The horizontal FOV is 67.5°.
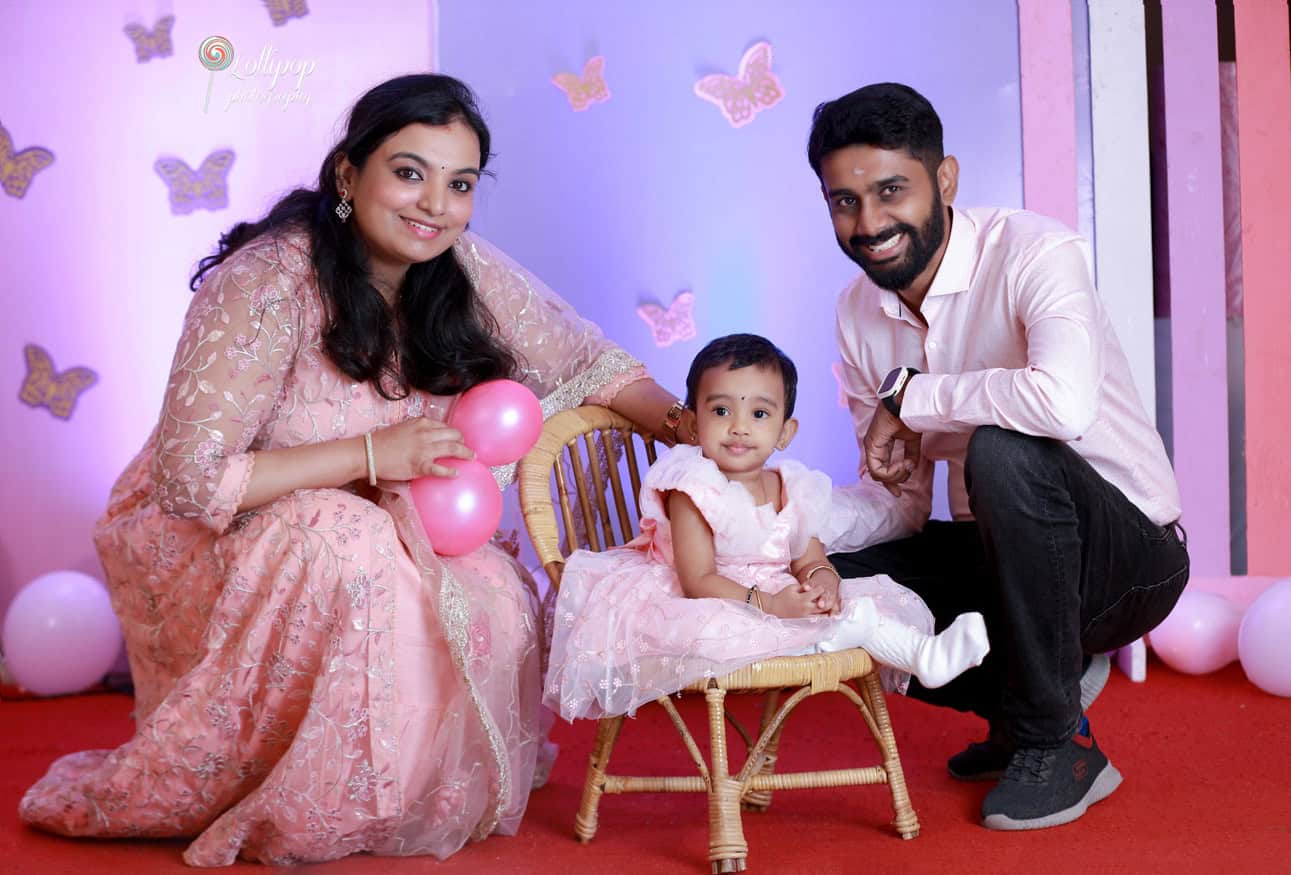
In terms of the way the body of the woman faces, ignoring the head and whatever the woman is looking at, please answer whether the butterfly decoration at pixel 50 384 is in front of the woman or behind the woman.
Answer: behind

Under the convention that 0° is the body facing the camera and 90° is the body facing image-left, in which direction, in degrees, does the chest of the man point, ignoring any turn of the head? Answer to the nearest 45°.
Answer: approximately 45°

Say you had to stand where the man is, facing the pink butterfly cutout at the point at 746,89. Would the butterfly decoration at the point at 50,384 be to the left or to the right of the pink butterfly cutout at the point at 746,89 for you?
left

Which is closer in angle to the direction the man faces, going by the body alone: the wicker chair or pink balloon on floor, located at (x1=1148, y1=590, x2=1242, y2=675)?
the wicker chair

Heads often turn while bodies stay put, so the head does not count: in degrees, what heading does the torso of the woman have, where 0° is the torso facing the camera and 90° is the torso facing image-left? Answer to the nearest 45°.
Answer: approximately 315°

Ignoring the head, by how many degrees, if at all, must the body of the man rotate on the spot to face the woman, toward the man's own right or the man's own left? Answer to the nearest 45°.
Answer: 0° — they already face them

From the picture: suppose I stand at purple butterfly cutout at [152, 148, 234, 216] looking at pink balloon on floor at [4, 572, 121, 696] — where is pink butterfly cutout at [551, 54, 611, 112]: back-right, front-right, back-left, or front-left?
back-left
